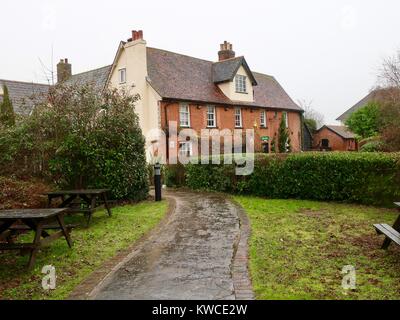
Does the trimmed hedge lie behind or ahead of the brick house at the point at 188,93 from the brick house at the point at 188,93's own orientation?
ahead

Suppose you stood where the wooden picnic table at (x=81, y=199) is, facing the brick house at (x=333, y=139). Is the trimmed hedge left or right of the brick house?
right

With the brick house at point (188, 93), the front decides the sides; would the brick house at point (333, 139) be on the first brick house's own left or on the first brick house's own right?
on the first brick house's own left

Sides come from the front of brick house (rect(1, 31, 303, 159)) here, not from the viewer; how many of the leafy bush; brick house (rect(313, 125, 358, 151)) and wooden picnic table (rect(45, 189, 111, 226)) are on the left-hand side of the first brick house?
1

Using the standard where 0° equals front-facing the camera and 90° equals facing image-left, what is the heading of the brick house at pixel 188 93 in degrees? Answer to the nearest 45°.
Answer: approximately 315°

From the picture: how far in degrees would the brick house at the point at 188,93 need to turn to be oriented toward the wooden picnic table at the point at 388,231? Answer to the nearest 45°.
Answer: approximately 45° to its right
